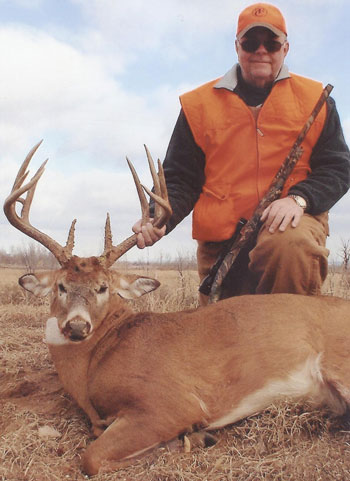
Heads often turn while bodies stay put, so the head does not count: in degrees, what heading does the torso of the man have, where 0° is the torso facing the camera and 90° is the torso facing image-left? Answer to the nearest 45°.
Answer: approximately 0°
